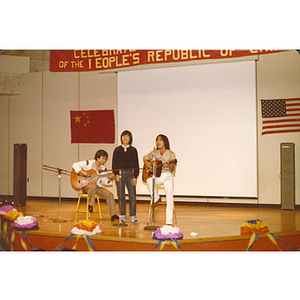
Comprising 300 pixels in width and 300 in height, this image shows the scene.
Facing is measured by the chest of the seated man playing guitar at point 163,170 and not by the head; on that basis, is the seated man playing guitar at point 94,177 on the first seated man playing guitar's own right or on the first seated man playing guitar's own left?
on the first seated man playing guitar's own right

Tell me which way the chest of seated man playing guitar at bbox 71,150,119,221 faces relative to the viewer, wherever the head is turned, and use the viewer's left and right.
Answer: facing the viewer and to the right of the viewer

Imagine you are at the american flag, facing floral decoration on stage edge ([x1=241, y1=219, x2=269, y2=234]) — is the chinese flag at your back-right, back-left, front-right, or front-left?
front-right

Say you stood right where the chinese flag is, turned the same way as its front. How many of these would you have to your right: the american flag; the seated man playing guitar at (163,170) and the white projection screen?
0

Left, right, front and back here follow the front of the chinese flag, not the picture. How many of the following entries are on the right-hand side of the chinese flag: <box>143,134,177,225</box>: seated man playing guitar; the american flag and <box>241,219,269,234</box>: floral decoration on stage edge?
0

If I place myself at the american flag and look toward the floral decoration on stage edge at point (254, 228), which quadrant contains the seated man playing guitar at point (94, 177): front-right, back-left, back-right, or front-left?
front-right

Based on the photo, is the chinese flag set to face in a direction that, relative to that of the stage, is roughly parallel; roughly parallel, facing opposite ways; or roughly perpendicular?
roughly parallel

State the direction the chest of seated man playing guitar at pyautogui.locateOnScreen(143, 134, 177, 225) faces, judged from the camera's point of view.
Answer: toward the camera
